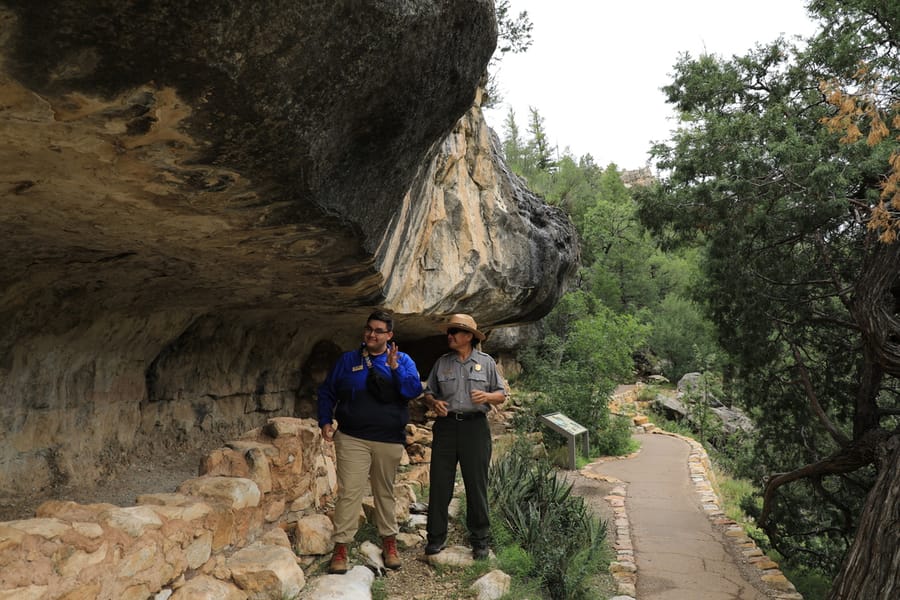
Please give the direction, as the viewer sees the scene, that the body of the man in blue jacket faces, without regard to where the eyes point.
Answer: toward the camera

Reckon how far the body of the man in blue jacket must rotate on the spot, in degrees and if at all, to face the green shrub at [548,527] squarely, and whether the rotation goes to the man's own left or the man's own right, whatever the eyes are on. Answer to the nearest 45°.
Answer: approximately 135° to the man's own left

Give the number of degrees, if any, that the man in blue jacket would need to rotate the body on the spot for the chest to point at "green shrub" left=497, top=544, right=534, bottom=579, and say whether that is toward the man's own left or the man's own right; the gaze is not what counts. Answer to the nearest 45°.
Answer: approximately 135° to the man's own left

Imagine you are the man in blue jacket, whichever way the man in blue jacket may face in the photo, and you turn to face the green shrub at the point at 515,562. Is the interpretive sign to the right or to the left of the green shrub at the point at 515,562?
left

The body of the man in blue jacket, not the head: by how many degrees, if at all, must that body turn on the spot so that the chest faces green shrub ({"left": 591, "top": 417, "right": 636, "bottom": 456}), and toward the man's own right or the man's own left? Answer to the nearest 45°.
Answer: approximately 135° to the man's own left
